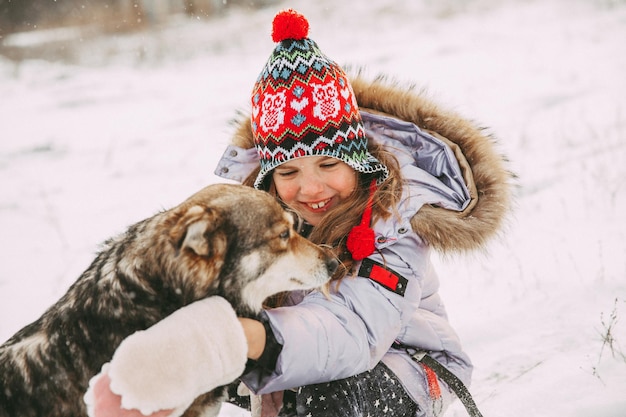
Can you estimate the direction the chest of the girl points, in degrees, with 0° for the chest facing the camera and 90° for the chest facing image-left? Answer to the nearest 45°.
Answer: approximately 45°

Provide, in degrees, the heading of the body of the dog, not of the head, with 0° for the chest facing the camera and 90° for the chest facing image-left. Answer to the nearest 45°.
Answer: approximately 270°

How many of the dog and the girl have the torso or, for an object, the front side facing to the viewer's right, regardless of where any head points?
1

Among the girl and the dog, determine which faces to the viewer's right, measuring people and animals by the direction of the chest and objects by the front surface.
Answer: the dog

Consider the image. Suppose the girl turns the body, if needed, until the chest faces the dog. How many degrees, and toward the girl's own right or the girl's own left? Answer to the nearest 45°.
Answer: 0° — they already face it
